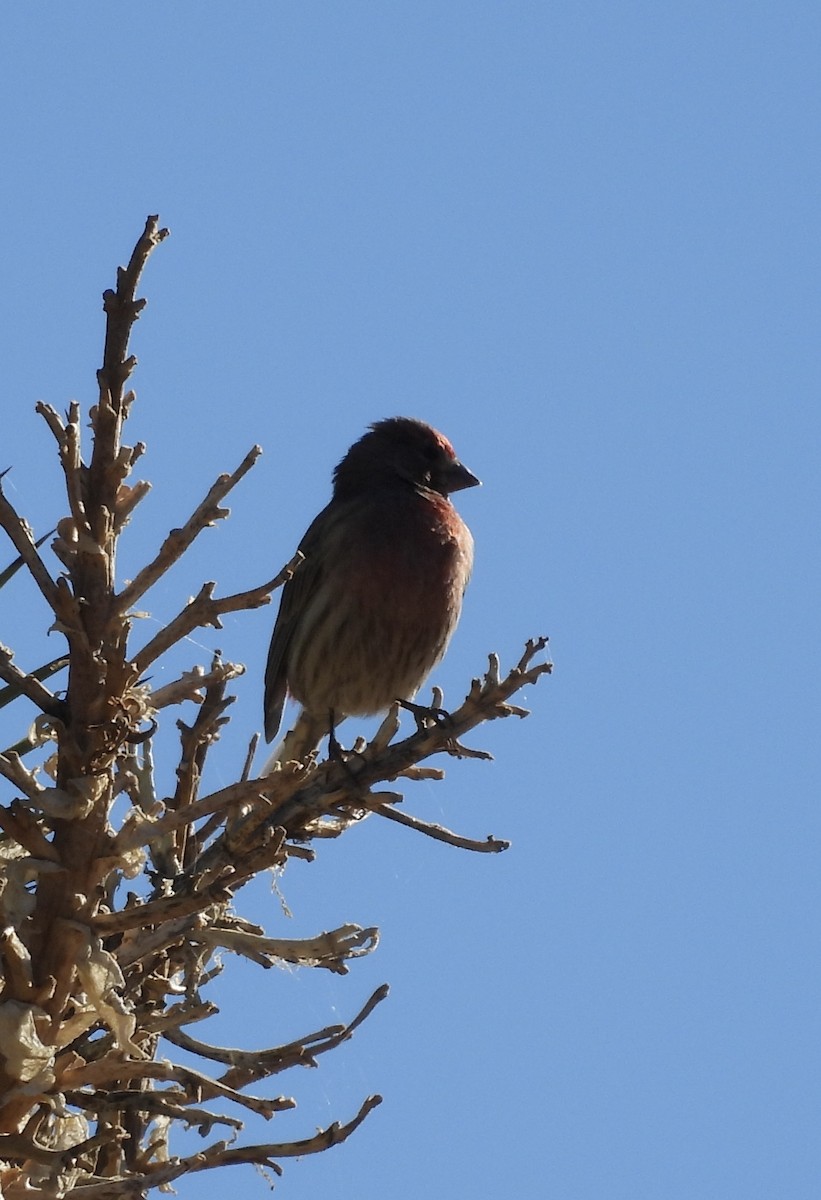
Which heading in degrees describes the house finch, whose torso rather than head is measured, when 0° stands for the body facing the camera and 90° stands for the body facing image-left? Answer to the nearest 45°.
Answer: approximately 315°
